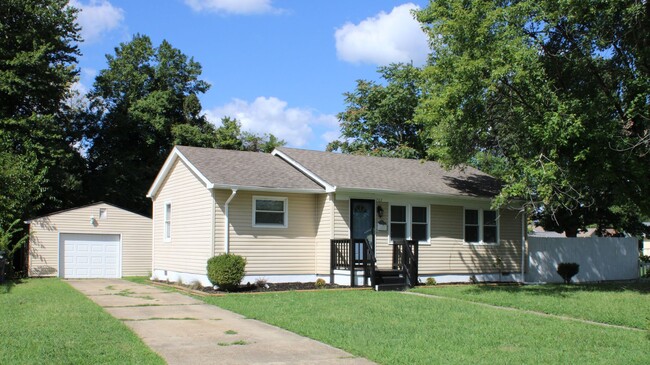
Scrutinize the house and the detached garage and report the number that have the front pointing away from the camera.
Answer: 0

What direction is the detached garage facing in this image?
toward the camera

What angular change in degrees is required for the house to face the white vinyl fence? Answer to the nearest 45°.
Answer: approximately 90° to its left

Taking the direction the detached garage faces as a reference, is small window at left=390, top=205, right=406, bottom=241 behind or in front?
in front

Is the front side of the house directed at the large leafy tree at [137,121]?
no

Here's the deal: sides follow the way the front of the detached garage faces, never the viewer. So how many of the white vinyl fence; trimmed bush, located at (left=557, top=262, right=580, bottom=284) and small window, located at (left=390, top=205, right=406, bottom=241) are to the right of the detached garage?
0

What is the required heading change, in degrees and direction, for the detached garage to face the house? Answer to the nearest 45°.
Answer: approximately 45° to its left

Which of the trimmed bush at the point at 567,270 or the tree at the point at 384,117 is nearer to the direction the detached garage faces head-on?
the trimmed bush

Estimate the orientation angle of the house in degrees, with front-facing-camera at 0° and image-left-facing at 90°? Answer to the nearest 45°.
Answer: approximately 315°

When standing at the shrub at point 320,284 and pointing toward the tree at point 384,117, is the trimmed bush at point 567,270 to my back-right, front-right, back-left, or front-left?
front-right

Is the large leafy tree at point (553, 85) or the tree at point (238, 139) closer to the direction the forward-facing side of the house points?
the large leafy tree

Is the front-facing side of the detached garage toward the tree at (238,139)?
no

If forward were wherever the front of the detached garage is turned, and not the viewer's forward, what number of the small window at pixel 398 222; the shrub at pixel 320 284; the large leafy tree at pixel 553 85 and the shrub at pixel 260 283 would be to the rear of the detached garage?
0

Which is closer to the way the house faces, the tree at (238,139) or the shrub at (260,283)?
the shrub

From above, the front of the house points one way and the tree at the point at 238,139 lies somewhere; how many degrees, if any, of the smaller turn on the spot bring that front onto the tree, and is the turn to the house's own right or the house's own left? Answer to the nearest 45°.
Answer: approximately 135° to the house's own left
